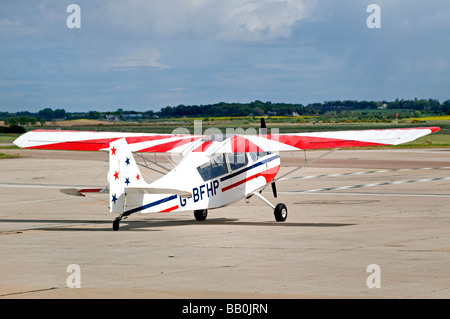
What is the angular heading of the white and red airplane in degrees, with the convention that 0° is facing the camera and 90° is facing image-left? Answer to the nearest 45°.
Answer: approximately 225°
